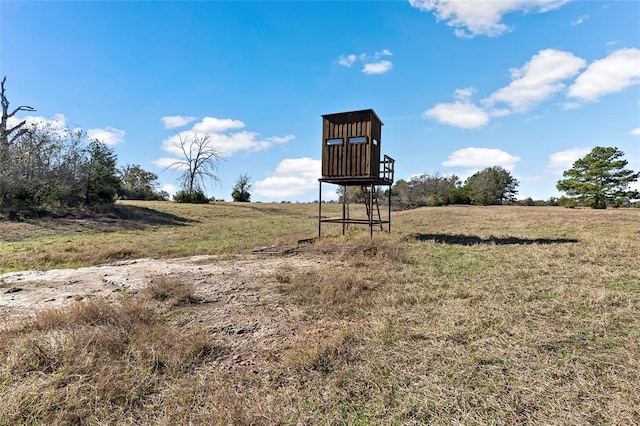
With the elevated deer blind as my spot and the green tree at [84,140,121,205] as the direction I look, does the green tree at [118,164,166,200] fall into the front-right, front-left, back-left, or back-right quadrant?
front-right

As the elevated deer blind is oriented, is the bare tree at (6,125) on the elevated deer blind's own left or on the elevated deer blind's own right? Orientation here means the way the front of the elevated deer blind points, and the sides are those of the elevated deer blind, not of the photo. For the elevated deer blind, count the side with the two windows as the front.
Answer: on the elevated deer blind's own right

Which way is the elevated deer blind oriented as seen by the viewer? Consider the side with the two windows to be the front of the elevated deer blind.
toward the camera

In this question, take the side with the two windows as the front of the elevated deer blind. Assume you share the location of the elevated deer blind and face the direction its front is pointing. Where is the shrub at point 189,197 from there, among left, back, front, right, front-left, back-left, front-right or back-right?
back-right

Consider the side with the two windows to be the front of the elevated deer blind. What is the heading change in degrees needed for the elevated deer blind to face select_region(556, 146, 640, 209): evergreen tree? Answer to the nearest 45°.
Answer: approximately 135° to its left
